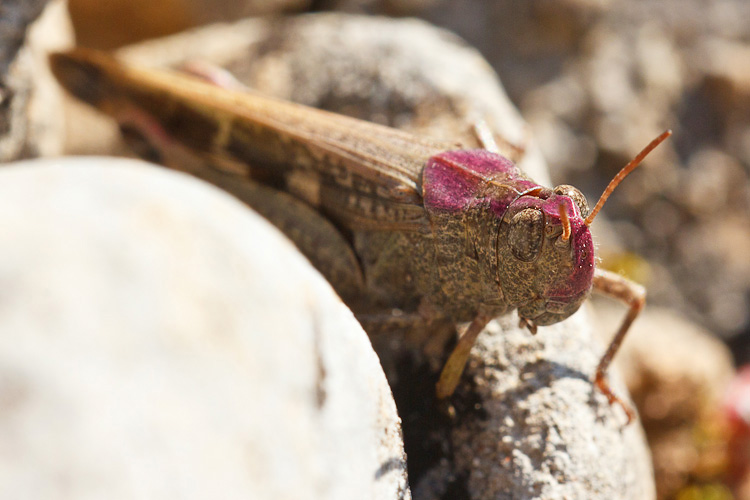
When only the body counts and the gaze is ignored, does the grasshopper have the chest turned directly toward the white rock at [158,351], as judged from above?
no

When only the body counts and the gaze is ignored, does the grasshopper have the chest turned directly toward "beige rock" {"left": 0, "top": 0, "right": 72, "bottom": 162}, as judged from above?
no

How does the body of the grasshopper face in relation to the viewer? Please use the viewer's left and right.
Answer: facing the viewer and to the right of the viewer
